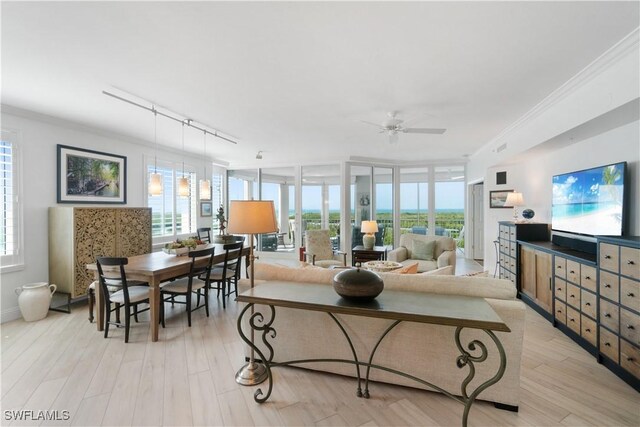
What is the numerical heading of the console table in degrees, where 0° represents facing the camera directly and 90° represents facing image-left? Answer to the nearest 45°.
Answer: approximately 0°

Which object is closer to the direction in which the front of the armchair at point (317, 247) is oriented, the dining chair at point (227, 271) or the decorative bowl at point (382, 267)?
the decorative bowl

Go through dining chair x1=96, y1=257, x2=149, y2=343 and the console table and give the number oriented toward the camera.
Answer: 1

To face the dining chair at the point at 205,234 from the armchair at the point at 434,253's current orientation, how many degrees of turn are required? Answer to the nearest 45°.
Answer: approximately 45° to its right

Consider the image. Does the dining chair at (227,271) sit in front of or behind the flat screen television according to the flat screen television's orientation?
in front

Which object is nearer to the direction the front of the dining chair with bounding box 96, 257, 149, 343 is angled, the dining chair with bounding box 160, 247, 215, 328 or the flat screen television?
the dining chair

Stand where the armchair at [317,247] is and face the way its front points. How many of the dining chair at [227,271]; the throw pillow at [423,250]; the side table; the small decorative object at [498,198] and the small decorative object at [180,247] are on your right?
2

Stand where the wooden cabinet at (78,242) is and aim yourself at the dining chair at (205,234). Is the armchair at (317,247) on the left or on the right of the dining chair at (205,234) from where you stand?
right

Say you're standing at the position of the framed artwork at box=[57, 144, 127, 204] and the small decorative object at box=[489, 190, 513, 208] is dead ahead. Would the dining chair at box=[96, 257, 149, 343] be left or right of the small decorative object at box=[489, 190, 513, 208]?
right

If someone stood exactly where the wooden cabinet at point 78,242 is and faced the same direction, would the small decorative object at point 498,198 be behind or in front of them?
in front

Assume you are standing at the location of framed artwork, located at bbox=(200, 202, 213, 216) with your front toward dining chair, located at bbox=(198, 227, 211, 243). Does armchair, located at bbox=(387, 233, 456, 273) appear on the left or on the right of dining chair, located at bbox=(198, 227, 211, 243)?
left

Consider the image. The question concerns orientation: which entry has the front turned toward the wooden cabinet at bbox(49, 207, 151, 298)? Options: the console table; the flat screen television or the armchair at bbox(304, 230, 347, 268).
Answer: the flat screen television

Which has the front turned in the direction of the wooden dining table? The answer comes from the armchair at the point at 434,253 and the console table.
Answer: the armchair

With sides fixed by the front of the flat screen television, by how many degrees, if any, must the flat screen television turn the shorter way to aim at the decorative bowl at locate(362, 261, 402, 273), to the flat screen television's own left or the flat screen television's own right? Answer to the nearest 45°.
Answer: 0° — it already faces it

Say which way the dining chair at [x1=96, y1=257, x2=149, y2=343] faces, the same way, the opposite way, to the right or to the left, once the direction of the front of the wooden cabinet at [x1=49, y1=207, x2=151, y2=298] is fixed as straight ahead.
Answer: to the left
